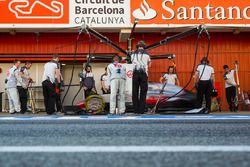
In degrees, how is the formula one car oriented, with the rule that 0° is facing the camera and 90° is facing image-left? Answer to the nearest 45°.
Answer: approximately 90°

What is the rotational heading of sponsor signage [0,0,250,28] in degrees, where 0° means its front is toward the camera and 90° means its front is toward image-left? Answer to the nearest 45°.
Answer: approximately 0°
